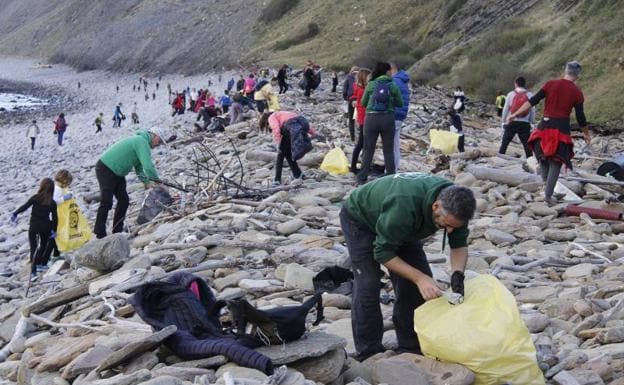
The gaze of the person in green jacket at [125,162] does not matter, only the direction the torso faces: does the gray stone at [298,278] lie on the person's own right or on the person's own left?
on the person's own right

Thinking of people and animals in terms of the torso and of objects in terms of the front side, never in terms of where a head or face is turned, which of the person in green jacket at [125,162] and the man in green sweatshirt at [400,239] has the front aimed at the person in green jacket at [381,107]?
the person in green jacket at [125,162]

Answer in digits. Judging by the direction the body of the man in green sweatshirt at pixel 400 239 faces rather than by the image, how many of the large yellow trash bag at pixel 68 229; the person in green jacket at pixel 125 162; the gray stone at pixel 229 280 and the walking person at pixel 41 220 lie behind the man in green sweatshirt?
4

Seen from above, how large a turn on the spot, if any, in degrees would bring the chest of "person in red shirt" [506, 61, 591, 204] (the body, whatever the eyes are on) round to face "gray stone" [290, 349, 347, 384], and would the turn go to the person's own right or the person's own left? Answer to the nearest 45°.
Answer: approximately 180°

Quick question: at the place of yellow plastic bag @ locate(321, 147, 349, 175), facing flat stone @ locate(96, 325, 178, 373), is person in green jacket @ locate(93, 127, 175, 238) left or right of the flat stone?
right

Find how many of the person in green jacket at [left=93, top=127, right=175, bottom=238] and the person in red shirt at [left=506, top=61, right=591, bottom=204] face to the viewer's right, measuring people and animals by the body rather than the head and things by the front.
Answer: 1

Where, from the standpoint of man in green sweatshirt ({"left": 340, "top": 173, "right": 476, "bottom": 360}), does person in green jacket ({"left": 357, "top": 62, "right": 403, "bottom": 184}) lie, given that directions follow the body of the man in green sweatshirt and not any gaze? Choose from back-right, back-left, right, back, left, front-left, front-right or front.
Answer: back-left

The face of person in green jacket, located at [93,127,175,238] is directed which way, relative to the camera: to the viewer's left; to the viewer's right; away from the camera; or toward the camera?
to the viewer's right

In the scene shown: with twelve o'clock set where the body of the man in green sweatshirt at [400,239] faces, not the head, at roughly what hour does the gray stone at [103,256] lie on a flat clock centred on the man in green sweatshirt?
The gray stone is roughly at 6 o'clock from the man in green sweatshirt.

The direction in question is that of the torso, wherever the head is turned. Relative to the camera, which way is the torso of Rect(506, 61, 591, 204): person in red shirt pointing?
away from the camera

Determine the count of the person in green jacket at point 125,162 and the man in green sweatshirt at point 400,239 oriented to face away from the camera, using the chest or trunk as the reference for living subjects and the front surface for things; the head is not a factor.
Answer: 0

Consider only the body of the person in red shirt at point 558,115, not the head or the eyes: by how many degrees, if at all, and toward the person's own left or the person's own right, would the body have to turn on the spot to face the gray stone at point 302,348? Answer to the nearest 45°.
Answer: approximately 180°

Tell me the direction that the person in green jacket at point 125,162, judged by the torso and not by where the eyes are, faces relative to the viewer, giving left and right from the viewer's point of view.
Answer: facing to the right of the viewer
